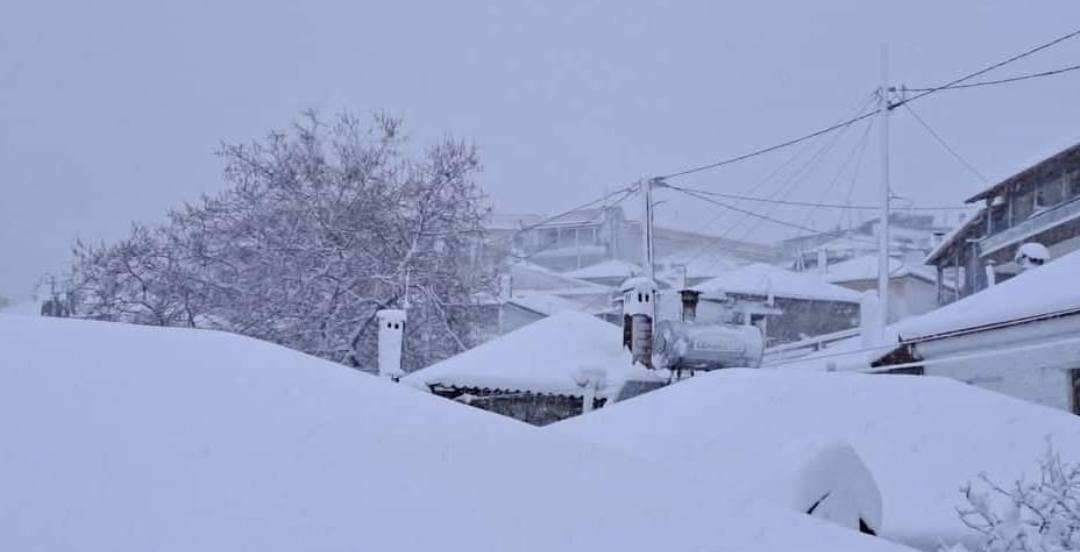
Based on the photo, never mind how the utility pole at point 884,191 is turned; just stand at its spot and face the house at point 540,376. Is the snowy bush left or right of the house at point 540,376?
left

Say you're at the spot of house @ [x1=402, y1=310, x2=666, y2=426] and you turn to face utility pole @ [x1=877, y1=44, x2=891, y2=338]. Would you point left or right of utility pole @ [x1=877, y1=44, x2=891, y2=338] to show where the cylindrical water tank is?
right

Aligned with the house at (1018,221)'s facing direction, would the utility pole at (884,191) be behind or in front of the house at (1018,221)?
in front

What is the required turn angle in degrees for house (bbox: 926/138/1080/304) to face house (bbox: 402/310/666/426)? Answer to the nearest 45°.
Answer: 0° — it already faces it

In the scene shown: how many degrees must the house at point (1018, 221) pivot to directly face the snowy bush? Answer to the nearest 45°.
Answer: approximately 45° to its left

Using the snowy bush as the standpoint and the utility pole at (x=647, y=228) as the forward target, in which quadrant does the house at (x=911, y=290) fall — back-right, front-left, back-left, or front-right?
front-right

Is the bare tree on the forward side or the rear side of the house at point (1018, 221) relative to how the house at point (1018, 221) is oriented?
on the forward side

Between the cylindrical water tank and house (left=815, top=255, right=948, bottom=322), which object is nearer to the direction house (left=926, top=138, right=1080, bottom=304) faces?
the cylindrical water tank
